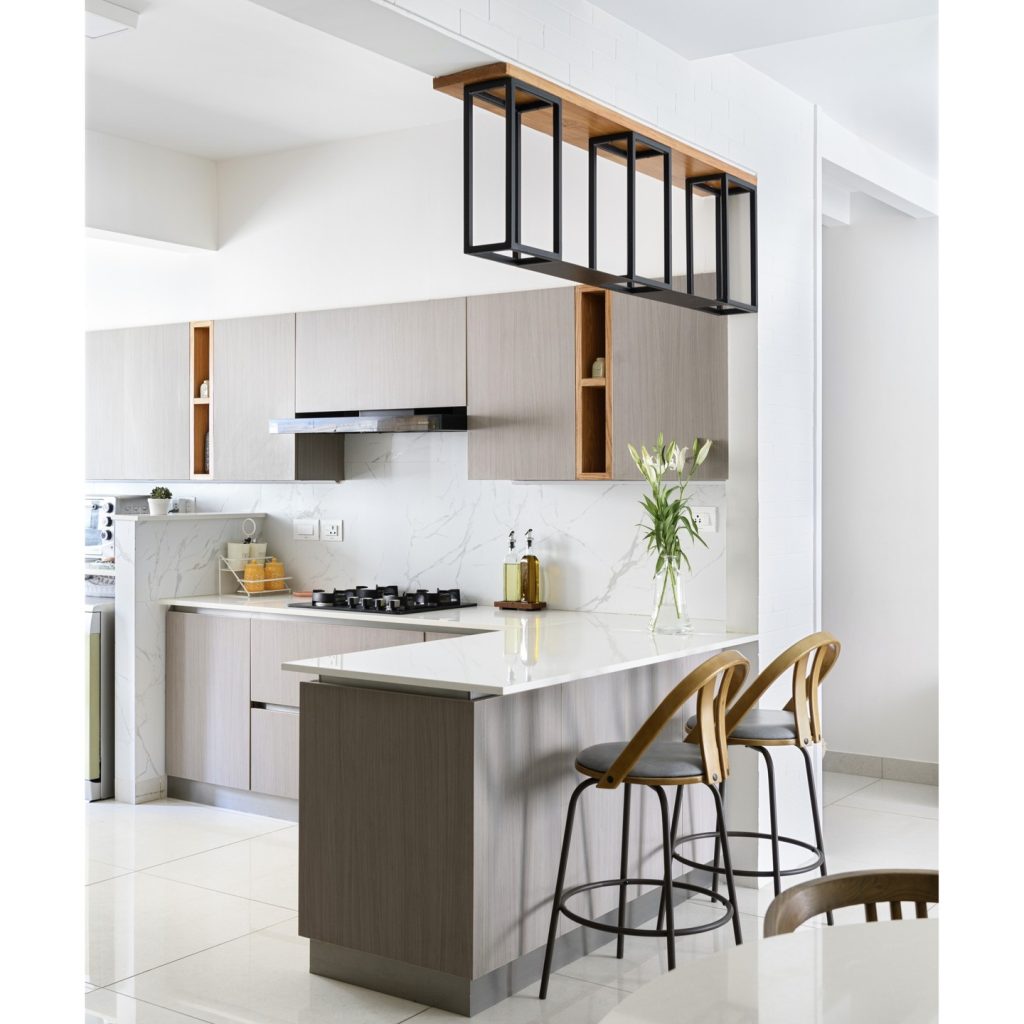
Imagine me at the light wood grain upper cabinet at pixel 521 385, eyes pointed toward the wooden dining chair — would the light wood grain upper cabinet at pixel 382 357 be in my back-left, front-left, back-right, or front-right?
back-right

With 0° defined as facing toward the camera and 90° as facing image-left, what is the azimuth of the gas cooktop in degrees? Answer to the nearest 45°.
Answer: approximately 45°

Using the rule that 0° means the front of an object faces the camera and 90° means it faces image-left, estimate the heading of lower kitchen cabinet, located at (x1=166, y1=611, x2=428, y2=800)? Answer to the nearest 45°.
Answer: approximately 45°

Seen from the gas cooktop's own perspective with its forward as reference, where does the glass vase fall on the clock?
The glass vase is roughly at 9 o'clock from the gas cooktop.

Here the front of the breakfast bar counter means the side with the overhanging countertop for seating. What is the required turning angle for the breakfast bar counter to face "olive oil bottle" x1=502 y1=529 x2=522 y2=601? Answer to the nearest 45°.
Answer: approximately 135° to its left

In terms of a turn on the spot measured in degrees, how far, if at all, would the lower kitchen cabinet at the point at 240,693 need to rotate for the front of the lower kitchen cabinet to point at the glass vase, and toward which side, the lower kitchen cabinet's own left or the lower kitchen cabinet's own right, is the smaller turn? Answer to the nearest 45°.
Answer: approximately 90° to the lower kitchen cabinet's own left

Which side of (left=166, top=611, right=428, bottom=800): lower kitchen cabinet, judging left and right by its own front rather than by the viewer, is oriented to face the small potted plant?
right

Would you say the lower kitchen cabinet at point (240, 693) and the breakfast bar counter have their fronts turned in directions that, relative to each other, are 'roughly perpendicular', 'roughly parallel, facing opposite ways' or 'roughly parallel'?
roughly perpendicular

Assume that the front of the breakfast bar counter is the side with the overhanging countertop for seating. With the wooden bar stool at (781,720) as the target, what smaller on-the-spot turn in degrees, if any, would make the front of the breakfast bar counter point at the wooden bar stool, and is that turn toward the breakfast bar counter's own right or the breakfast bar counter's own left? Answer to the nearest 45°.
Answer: approximately 45° to the breakfast bar counter's own left

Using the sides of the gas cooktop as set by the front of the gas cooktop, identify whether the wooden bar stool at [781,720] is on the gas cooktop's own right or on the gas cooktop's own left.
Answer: on the gas cooktop's own left

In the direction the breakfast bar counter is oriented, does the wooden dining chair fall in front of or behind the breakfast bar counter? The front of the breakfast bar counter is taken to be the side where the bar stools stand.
in front

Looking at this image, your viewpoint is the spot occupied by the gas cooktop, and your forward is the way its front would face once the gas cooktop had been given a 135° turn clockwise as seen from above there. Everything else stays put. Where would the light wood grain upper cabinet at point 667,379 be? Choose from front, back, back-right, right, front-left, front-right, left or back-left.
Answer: back-right

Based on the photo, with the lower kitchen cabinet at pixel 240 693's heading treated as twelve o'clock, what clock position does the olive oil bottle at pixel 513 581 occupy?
The olive oil bottle is roughly at 8 o'clock from the lower kitchen cabinet.

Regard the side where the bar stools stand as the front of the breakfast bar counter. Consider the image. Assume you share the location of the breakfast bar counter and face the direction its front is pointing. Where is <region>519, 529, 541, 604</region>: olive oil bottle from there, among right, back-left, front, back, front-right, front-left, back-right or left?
back-left

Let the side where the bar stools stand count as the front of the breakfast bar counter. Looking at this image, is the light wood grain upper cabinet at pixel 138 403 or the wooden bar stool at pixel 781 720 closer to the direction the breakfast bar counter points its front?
the wooden bar stool

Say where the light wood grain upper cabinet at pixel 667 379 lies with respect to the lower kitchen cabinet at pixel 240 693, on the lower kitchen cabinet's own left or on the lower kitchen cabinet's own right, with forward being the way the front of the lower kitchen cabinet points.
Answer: on the lower kitchen cabinet's own left
